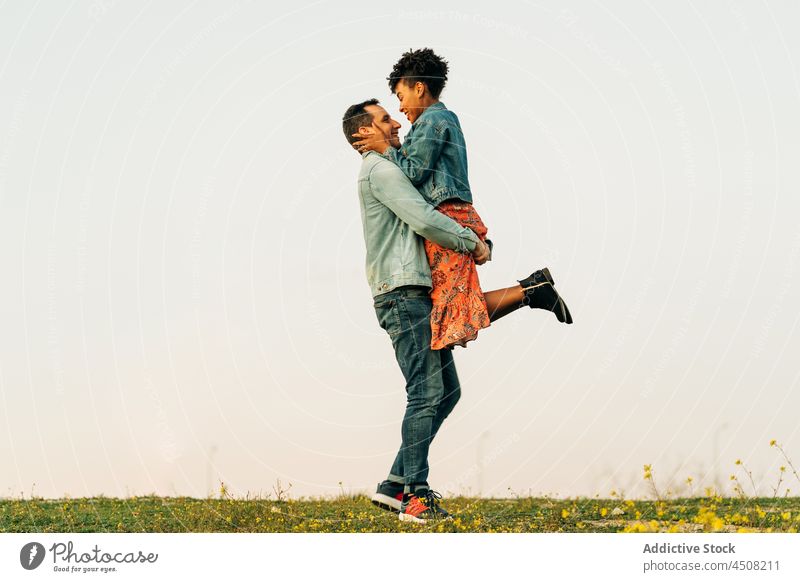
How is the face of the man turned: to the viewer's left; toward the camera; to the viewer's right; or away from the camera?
to the viewer's right

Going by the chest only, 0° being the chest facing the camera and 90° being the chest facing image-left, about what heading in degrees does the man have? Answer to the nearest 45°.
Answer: approximately 270°
